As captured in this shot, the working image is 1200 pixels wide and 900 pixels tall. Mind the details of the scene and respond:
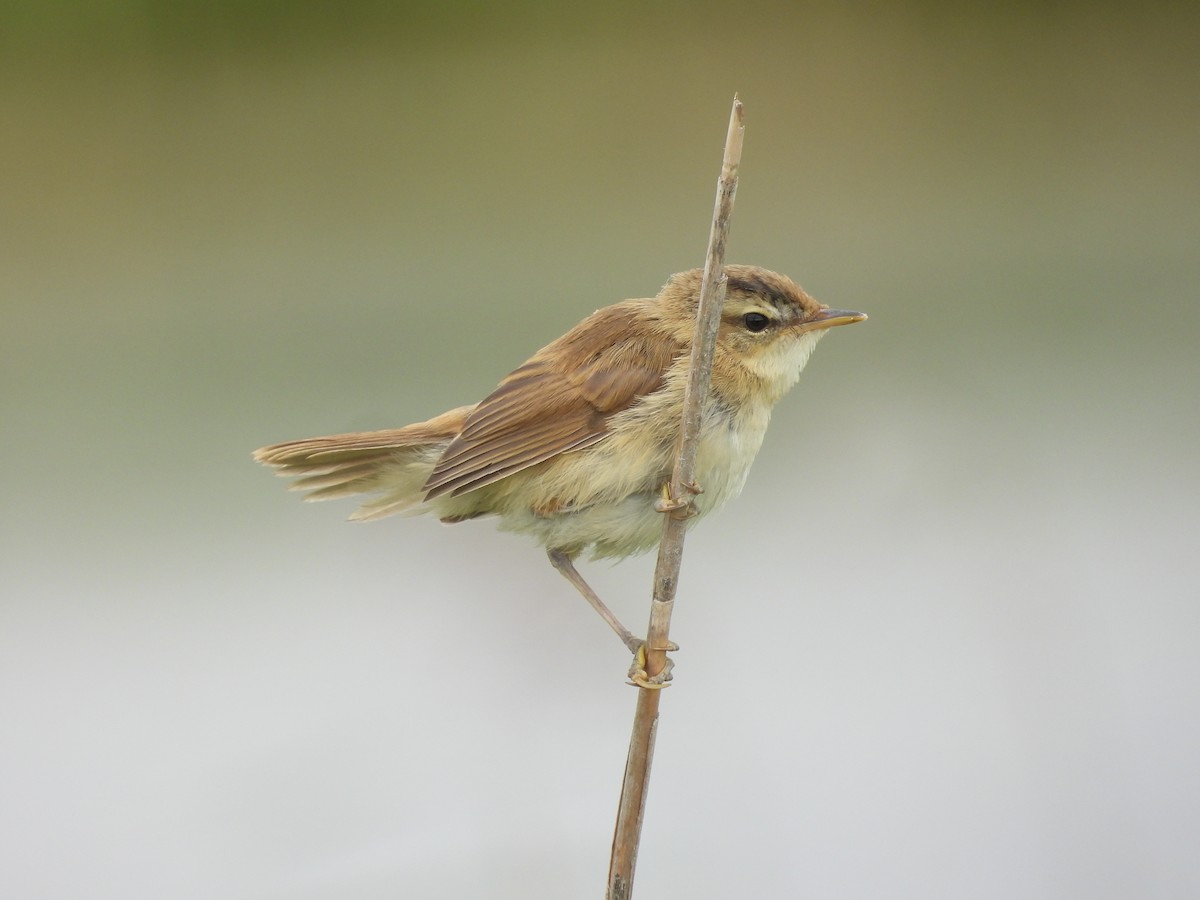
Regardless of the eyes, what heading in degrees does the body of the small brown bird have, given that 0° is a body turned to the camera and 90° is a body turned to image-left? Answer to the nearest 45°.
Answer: approximately 270°
